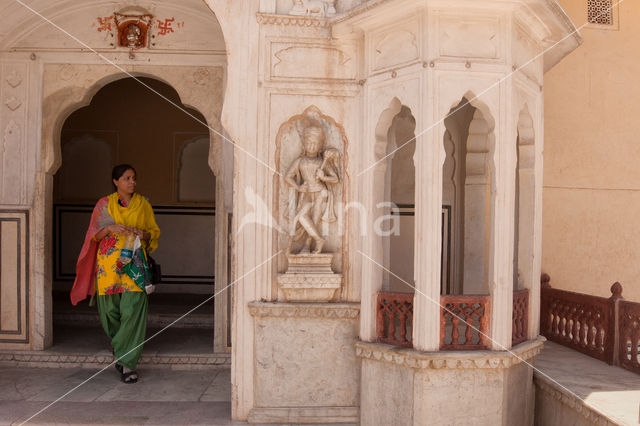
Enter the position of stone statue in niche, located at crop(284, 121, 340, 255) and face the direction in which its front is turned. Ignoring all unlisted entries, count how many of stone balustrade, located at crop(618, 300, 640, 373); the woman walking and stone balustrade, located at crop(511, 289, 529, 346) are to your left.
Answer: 2

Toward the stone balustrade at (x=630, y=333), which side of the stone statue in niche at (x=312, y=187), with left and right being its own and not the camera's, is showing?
left

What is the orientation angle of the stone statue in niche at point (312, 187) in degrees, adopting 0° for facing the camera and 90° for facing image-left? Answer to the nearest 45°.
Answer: approximately 0°

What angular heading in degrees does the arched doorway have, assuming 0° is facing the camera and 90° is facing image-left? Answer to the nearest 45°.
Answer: approximately 0°

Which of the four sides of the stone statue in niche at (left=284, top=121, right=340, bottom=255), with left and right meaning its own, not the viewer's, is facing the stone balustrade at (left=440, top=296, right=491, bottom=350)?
left

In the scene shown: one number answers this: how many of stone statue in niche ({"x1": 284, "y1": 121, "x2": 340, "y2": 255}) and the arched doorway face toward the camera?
2

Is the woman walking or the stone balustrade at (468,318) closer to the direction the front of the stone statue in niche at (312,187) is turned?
the stone balustrade

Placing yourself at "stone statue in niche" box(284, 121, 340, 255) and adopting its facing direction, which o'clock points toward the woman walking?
The woman walking is roughly at 4 o'clock from the stone statue in niche.

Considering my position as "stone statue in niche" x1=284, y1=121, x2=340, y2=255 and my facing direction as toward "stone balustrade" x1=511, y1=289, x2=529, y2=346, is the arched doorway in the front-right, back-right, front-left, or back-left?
back-left
